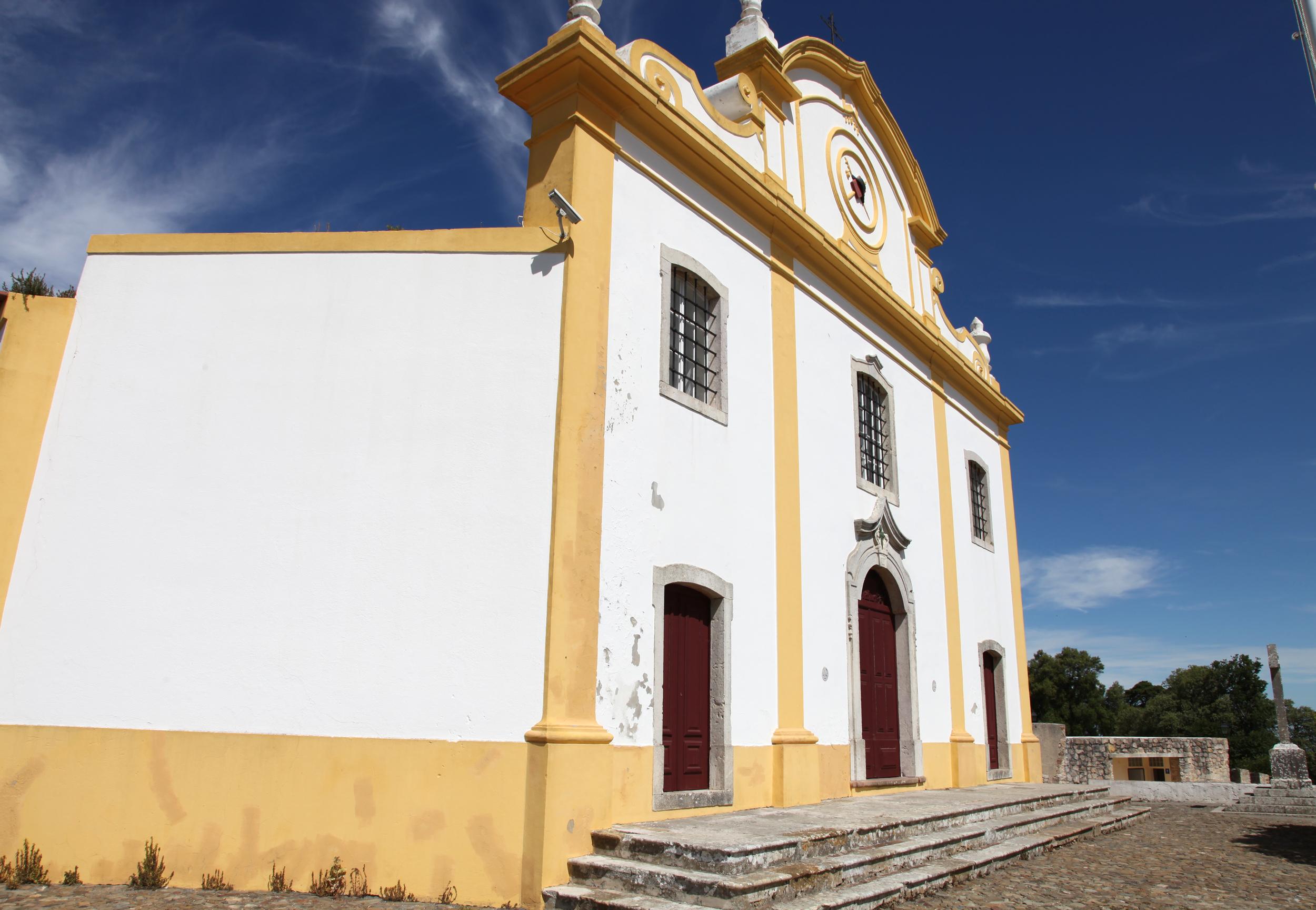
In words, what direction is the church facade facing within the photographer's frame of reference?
facing the viewer and to the right of the viewer

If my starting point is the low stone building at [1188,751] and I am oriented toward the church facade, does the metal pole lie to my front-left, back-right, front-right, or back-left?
front-left

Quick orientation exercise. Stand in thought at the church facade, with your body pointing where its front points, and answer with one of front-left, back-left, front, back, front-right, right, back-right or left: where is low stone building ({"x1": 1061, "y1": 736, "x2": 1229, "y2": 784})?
left

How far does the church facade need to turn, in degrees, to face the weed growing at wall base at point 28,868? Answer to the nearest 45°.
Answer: approximately 135° to its right

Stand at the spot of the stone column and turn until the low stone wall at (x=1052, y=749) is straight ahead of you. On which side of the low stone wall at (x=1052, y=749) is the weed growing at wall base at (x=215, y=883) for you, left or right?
left

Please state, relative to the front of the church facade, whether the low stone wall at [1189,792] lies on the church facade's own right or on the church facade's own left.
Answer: on the church facade's own left

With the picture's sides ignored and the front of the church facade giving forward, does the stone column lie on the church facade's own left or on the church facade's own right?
on the church facade's own left
